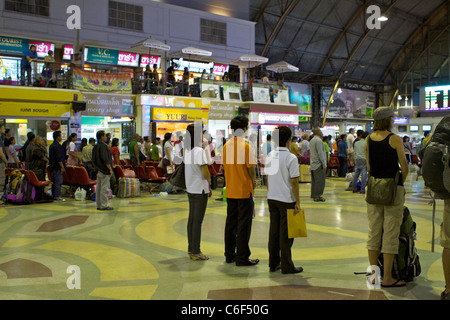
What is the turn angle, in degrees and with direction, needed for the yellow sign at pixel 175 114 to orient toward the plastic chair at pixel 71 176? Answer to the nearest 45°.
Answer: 0° — it already faces it

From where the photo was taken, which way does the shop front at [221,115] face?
toward the camera

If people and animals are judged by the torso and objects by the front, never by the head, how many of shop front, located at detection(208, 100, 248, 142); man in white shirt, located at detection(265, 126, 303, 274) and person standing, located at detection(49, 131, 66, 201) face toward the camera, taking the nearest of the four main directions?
1

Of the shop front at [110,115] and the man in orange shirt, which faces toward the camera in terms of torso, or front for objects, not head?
the shop front

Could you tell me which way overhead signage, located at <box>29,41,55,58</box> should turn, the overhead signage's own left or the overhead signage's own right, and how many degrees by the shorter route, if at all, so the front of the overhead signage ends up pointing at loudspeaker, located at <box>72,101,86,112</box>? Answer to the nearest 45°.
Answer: approximately 45° to the overhead signage's own left

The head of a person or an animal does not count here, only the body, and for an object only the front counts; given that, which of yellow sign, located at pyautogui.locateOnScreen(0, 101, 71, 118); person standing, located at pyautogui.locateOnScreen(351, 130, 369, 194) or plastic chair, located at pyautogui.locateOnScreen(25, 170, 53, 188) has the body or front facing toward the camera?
the yellow sign

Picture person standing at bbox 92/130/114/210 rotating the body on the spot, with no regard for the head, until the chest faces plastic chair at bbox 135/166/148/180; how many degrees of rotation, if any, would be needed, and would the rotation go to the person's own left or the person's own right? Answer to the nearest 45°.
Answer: approximately 90° to the person's own left

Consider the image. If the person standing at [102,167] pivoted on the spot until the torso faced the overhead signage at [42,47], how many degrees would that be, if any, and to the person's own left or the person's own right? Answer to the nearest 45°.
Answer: approximately 90° to the person's own left

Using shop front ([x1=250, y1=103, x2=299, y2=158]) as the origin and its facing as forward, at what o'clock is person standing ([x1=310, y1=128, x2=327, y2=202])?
The person standing is roughly at 12 o'clock from the shop front.

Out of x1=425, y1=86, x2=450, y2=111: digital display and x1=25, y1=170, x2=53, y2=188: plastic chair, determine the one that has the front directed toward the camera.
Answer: the digital display

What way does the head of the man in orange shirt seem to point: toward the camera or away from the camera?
away from the camera

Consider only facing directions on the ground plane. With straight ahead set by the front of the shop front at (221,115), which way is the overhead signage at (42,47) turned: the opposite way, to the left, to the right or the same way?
the same way
